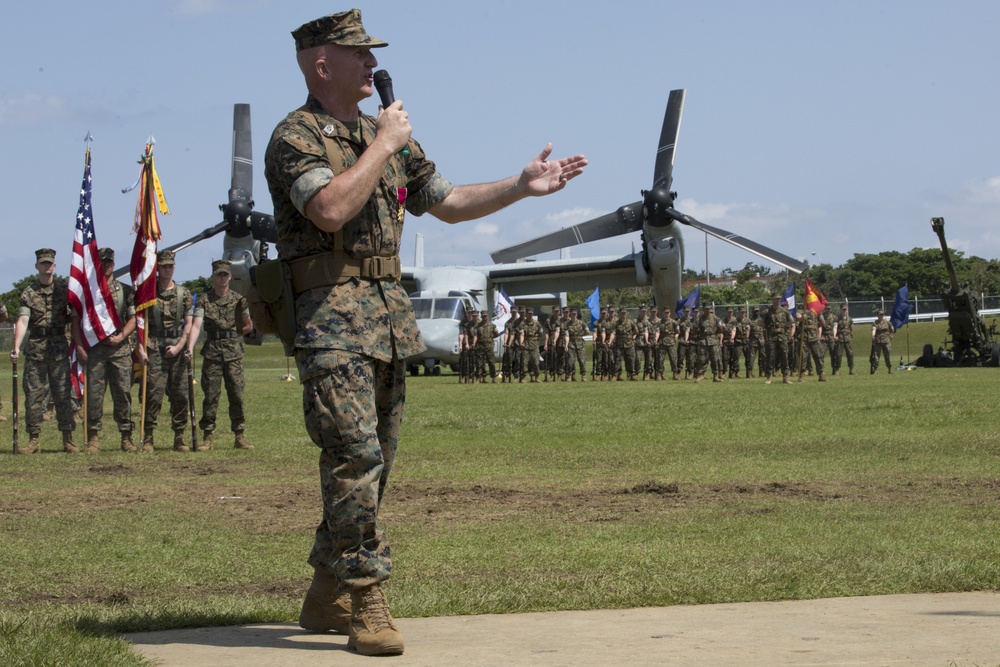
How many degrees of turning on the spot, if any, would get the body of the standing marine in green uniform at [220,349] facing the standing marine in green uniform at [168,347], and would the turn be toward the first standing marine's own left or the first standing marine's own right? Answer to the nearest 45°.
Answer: approximately 90° to the first standing marine's own right

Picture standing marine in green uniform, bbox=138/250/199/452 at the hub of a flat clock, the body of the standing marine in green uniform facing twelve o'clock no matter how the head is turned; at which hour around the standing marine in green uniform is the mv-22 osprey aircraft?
The mv-22 osprey aircraft is roughly at 7 o'clock from the standing marine in green uniform.

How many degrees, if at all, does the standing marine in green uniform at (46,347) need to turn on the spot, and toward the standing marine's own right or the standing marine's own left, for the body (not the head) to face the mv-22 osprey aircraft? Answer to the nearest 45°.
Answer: approximately 135° to the standing marine's own left

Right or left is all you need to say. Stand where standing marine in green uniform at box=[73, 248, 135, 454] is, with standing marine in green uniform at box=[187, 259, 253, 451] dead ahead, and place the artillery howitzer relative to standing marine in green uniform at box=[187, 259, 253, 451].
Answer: left

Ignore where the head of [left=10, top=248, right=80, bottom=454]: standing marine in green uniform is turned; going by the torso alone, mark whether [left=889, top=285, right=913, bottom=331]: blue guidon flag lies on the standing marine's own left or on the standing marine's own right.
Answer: on the standing marine's own left

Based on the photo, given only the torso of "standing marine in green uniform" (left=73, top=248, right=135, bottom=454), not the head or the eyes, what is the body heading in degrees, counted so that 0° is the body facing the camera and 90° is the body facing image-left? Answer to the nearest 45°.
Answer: approximately 0°

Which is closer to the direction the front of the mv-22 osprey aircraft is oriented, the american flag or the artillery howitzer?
the american flag

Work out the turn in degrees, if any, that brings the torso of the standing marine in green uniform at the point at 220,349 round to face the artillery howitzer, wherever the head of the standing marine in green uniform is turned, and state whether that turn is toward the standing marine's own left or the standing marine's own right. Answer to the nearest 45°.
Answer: approximately 135° to the standing marine's own left

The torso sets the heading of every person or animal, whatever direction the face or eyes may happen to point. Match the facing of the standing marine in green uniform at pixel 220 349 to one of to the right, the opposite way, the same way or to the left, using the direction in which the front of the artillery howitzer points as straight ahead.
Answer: to the left

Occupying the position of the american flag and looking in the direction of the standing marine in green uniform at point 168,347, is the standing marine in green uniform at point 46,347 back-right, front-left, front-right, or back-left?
back-left
